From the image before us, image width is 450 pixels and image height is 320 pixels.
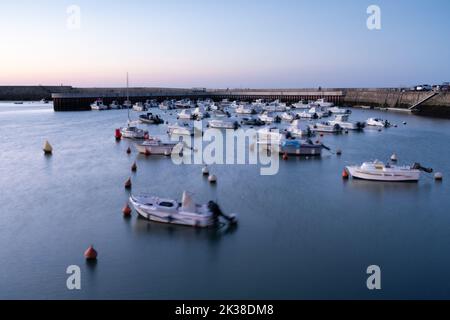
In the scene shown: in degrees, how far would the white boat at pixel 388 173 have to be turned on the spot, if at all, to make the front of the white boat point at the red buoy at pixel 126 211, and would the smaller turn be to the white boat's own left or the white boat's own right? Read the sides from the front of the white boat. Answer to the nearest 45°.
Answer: approximately 45° to the white boat's own left

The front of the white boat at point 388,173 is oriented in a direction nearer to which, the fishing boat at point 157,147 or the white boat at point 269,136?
the fishing boat

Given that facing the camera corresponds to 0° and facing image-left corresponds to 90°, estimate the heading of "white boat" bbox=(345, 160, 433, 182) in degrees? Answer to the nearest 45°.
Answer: approximately 90°

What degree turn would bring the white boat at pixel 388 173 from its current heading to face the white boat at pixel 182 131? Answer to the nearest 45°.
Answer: approximately 45° to its right

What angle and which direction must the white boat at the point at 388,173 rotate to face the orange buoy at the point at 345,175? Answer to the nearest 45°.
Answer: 0° — it already faces it

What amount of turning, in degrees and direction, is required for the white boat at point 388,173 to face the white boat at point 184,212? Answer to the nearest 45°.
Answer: approximately 45° to its left

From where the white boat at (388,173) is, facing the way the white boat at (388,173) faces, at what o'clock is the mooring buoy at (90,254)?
The mooring buoy is roughly at 10 o'clock from the white boat.

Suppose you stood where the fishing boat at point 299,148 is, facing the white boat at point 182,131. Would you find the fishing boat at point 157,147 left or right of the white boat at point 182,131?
left

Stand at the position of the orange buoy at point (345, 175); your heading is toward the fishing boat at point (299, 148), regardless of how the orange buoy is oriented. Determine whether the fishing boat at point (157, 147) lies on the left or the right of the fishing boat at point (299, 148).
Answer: left

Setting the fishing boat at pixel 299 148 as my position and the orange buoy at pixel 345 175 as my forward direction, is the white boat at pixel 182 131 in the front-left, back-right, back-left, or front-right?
back-right

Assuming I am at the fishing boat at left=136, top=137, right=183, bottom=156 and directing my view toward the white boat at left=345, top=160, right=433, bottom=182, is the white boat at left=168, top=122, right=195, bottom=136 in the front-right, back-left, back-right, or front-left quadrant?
back-left

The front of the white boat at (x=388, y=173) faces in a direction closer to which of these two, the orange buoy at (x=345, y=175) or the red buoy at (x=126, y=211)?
the orange buoy

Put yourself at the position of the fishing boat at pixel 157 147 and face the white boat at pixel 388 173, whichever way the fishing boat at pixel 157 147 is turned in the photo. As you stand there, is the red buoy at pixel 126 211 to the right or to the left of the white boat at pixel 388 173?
right

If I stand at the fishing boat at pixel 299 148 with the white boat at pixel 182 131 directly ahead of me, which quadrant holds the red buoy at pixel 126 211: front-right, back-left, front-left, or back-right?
back-left

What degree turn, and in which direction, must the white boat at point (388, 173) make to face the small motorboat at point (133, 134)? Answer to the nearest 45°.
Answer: approximately 45° to its right
